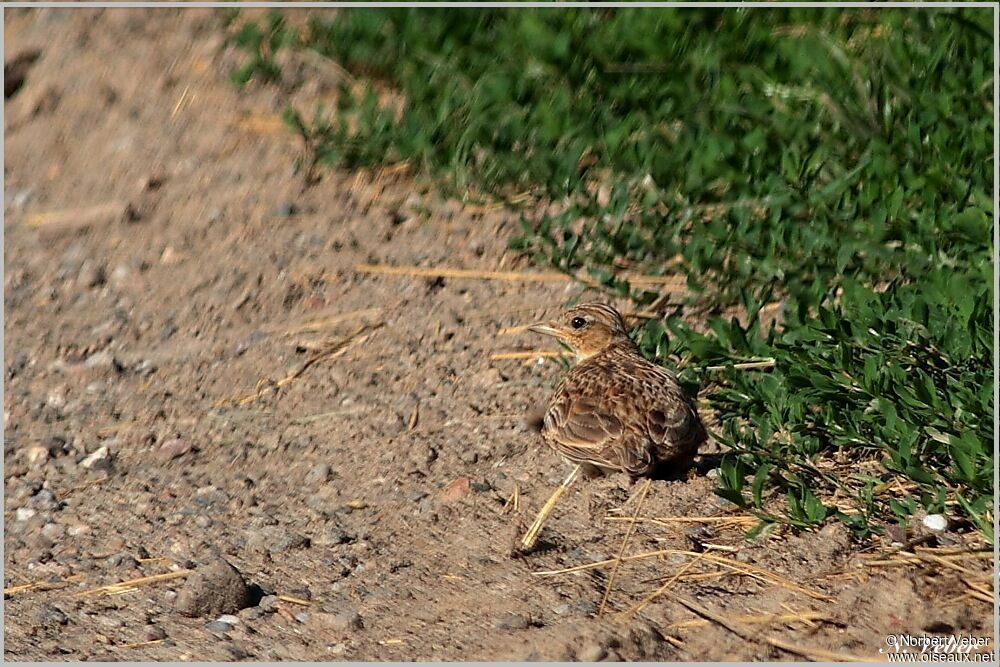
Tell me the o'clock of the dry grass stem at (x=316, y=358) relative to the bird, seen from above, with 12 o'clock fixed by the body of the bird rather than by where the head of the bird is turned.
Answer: The dry grass stem is roughly at 12 o'clock from the bird.

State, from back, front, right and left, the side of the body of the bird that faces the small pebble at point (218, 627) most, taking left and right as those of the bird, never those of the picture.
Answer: left

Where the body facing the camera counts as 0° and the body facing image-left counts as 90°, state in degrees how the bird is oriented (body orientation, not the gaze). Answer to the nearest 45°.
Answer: approximately 135°

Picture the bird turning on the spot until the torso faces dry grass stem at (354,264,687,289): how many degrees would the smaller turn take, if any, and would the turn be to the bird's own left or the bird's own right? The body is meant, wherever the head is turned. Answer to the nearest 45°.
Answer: approximately 45° to the bird's own right

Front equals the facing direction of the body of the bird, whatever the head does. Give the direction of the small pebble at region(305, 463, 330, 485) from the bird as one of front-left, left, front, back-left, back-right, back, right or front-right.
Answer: front-left

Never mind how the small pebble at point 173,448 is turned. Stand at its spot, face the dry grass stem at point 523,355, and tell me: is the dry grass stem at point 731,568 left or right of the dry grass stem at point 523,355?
right

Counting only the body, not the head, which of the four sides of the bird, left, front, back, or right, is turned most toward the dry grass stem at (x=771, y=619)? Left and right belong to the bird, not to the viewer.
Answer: back

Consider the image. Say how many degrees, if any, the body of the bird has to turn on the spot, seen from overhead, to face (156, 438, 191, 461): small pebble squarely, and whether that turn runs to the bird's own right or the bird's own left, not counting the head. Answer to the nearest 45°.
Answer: approximately 45° to the bird's own left

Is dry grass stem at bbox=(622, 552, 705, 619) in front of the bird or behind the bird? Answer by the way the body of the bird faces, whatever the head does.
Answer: behind

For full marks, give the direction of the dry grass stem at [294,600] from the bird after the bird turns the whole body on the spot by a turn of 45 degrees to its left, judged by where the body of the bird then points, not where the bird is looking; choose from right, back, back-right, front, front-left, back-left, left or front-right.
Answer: front-left

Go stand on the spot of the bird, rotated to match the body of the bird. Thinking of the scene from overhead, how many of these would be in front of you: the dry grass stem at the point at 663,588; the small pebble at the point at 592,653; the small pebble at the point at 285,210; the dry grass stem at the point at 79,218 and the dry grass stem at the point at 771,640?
2

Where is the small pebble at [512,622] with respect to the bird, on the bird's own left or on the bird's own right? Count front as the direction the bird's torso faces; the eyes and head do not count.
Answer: on the bird's own left

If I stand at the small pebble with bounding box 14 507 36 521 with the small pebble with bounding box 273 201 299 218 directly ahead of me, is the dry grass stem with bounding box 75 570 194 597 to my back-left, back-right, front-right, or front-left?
back-right

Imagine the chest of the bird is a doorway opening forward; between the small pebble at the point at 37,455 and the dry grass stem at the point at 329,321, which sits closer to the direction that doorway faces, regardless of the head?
the dry grass stem

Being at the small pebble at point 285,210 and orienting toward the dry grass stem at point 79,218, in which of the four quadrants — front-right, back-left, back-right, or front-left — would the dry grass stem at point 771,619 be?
back-left

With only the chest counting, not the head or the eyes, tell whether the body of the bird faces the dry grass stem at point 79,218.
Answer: yes

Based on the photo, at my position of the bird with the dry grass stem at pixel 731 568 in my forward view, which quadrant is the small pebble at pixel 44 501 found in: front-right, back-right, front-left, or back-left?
back-right
